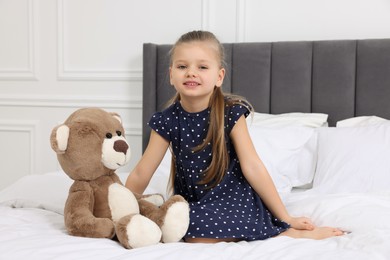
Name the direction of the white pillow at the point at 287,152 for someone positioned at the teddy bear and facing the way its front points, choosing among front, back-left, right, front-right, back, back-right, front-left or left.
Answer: left

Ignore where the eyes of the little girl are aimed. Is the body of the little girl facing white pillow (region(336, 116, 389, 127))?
no

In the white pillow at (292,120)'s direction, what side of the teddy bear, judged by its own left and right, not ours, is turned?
left

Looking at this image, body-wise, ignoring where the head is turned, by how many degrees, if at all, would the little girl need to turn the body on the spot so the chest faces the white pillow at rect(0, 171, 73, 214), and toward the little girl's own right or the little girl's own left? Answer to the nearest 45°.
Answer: approximately 90° to the little girl's own right

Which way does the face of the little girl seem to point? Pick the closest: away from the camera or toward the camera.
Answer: toward the camera

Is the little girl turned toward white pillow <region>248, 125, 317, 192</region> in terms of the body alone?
no

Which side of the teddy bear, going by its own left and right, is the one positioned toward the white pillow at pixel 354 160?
left

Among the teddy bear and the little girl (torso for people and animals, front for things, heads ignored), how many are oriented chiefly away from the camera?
0

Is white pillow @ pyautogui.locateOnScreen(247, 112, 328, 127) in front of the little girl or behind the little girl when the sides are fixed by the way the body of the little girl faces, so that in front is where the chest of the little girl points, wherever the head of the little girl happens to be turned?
behind

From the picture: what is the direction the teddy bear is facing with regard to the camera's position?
facing the viewer and to the right of the viewer

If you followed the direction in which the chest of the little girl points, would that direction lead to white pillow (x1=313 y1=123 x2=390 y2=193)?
no

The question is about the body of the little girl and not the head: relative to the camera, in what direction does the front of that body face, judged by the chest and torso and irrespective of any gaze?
toward the camera

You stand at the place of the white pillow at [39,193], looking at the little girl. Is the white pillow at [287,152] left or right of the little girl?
left
